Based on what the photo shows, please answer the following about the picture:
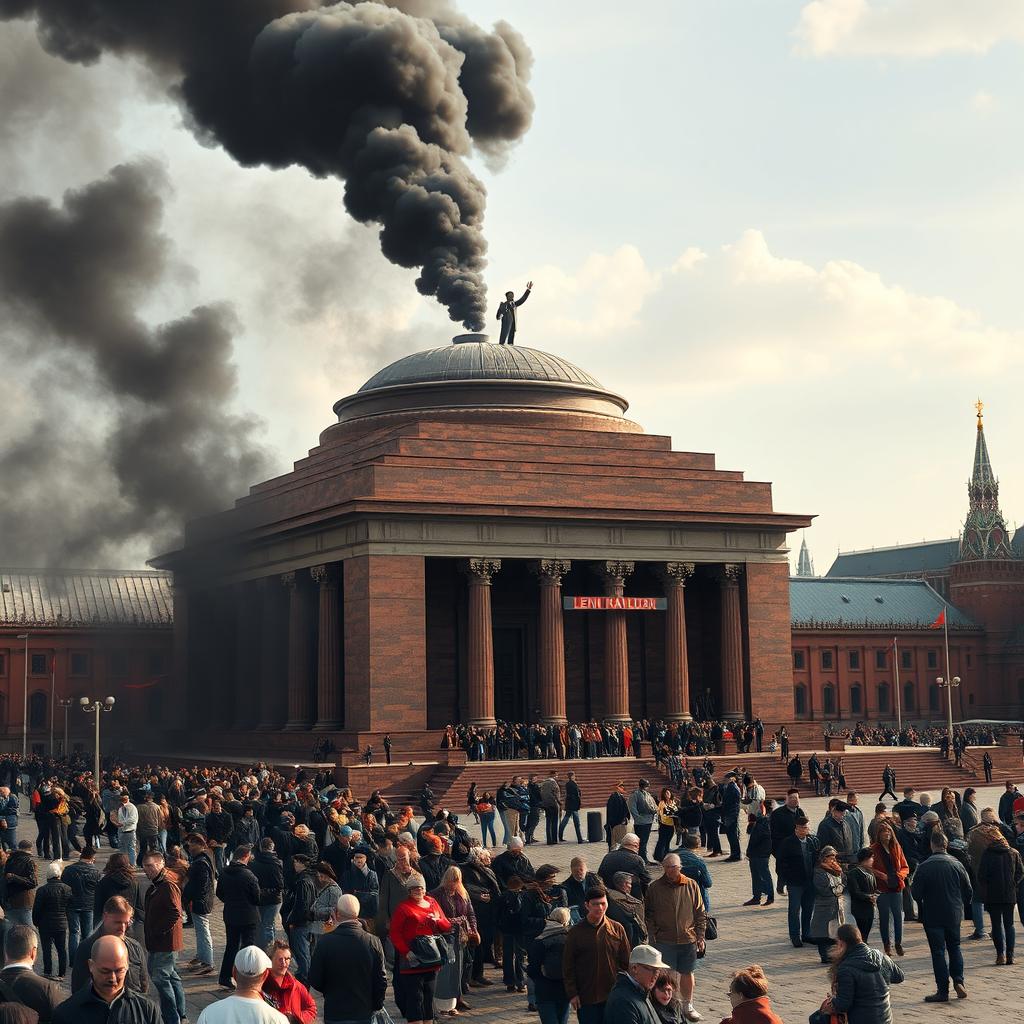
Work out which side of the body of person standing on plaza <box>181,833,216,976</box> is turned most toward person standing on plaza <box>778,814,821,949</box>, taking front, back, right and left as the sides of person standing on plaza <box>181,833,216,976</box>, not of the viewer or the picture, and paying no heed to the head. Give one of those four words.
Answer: back

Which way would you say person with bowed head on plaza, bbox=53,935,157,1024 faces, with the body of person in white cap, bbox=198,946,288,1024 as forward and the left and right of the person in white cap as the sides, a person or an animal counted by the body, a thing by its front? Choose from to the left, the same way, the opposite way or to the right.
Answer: the opposite way

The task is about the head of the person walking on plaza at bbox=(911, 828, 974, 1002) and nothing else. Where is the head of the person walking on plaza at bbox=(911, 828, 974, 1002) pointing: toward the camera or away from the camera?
away from the camera

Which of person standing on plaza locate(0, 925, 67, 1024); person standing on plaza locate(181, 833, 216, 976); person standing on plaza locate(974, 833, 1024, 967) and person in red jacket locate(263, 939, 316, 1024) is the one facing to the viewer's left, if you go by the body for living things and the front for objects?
person standing on plaza locate(181, 833, 216, 976)

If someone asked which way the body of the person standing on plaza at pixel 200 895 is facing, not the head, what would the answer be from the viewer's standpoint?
to the viewer's left

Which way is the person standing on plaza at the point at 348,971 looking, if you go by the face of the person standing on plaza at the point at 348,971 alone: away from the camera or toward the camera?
away from the camera

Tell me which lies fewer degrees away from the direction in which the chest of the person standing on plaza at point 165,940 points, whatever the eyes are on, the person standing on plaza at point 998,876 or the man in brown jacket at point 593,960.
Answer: the man in brown jacket
